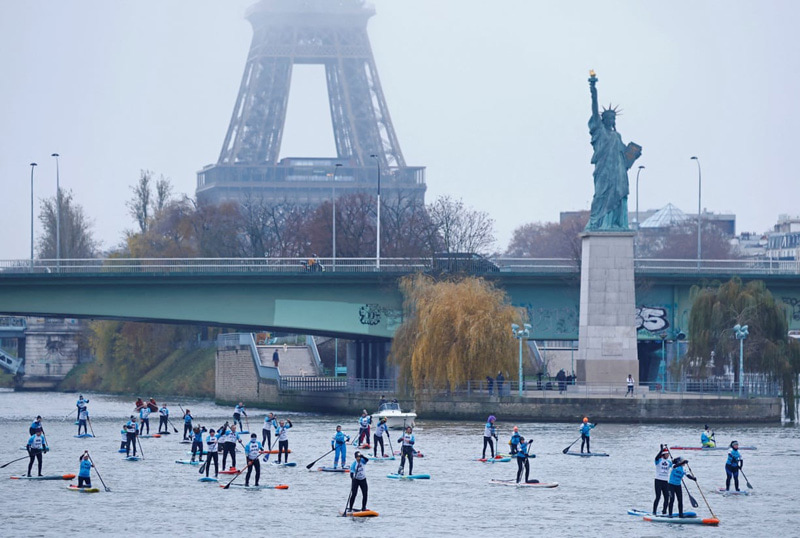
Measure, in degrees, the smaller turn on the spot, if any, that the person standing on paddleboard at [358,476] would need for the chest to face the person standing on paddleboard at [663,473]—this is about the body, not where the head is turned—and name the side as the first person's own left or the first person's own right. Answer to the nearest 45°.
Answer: approximately 90° to the first person's own left

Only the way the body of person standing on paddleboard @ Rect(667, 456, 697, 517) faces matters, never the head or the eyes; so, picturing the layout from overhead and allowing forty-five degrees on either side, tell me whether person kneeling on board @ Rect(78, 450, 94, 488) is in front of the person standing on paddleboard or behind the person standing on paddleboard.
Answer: behind

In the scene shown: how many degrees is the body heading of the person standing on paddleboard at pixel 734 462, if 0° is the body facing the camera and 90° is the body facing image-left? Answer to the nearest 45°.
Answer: approximately 315°

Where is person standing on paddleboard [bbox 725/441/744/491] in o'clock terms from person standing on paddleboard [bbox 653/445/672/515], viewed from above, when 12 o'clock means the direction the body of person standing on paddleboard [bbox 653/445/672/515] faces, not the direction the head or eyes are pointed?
person standing on paddleboard [bbox 725/441/744/491] is roughly at 8 o'clock from person standing on paddleboard [bbox 653/445/672/515].

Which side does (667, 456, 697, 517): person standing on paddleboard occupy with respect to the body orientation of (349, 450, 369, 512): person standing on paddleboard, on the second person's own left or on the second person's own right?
on the second person's own left

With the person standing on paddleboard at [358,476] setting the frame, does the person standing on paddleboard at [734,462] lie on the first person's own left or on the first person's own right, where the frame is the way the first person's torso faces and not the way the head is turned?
on the first person's own left

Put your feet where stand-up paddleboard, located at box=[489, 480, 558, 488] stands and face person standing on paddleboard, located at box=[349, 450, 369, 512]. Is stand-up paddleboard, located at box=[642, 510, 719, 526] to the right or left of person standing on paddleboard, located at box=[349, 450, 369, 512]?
left
